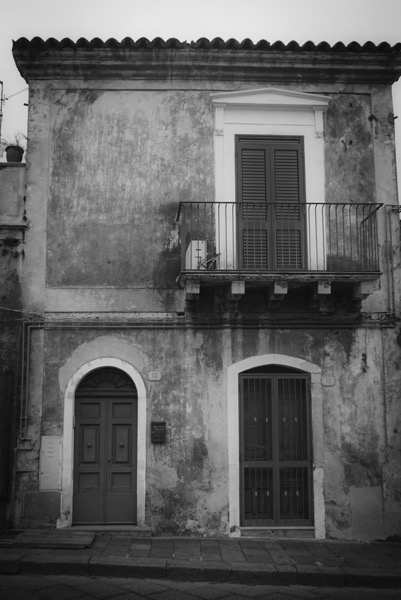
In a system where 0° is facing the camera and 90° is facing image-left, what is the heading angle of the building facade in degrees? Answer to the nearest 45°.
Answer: approximately 0°
